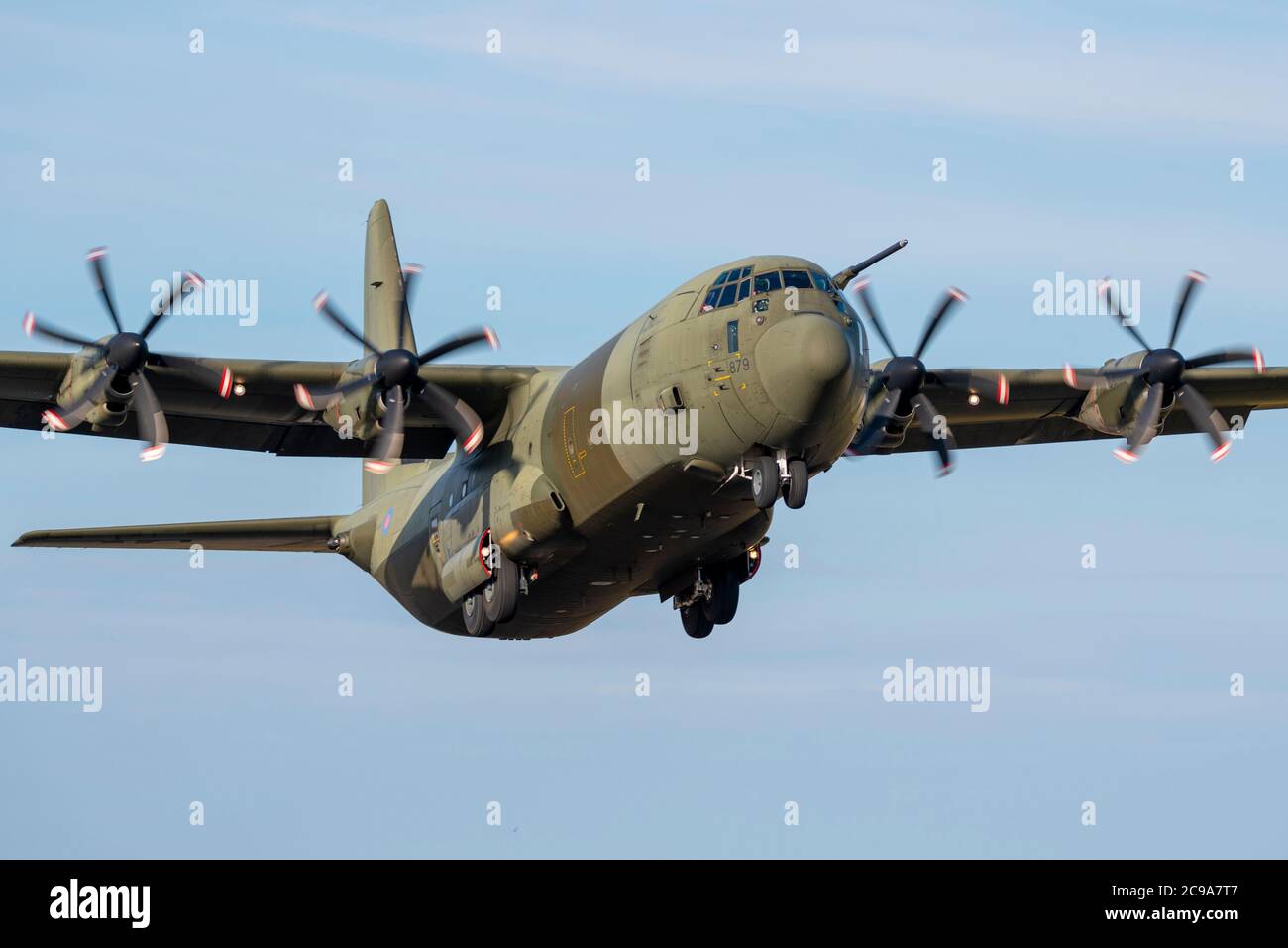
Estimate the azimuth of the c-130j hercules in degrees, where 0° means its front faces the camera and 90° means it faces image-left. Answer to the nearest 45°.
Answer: approximately 315°
